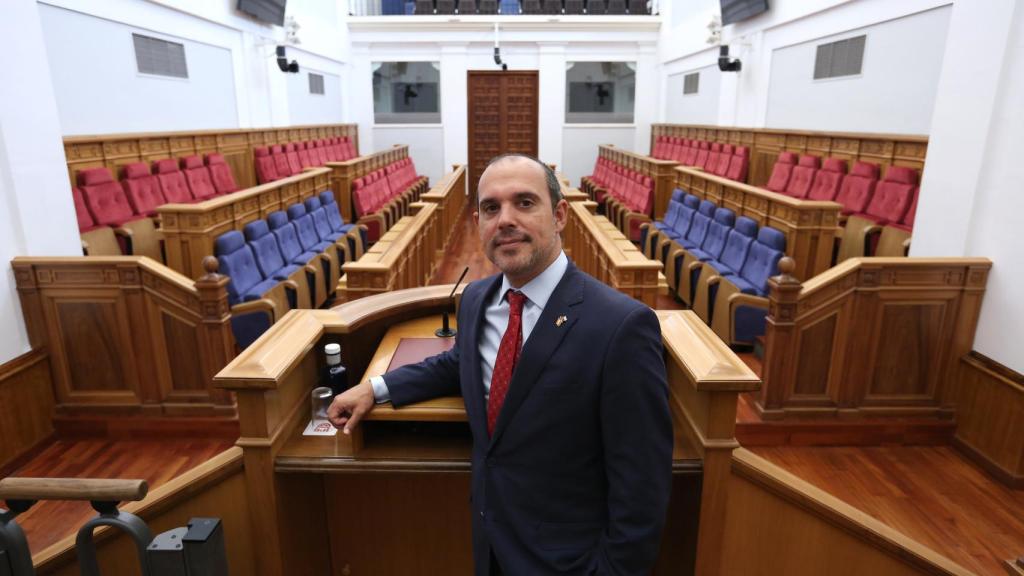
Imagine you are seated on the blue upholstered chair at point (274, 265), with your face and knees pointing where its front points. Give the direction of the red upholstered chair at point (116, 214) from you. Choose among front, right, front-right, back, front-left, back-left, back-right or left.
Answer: back

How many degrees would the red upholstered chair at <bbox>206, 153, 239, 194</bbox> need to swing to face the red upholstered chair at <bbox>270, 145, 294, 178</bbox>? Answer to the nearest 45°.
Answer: approximately 90° to its left

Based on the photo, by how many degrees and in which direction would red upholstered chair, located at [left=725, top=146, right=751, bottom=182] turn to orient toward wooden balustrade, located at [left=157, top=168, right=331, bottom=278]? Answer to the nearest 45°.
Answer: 0° — it already faces it

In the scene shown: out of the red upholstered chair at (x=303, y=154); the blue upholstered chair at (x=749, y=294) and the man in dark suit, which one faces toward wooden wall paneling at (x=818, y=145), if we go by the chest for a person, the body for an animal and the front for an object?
the red upholstered chair

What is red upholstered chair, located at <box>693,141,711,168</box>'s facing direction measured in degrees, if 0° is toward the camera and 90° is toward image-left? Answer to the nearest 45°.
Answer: approximately 45°

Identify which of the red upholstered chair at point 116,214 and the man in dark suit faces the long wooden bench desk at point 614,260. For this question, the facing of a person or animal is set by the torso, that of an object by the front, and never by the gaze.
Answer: the red upholstered chair
